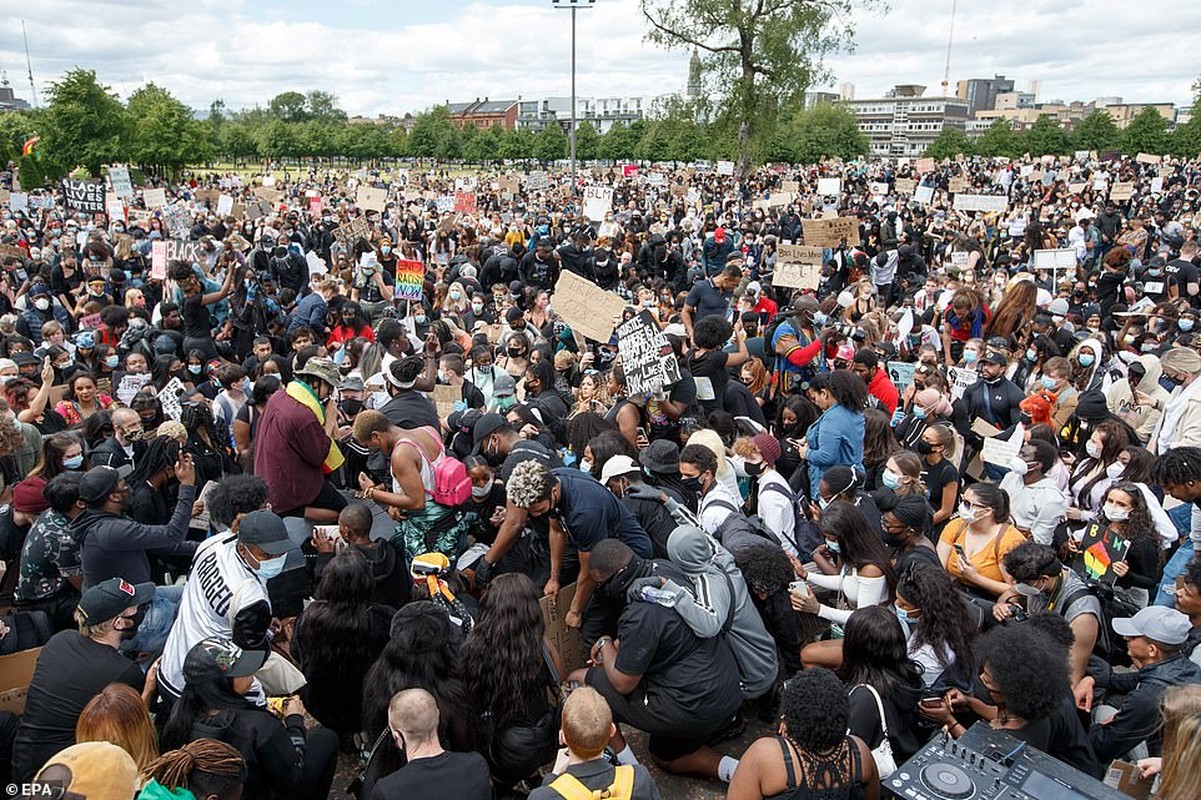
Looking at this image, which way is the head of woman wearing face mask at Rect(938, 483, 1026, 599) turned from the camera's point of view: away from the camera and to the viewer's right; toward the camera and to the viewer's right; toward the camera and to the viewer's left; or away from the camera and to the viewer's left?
toward the camera and to the viewer's left

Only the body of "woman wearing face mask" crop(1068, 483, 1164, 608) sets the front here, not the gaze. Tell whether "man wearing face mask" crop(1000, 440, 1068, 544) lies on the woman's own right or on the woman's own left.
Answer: on the woman's own right

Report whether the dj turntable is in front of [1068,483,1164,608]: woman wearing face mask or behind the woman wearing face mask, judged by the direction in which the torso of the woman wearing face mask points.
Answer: in front

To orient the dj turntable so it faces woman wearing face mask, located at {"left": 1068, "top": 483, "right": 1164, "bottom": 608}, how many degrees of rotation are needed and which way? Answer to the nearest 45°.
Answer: approximately 135° to its right

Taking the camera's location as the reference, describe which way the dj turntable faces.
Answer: facing the viewer and to the left of the viewer

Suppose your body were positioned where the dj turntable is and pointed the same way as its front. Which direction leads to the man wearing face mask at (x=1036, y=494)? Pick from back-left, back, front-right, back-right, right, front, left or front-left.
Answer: back-right

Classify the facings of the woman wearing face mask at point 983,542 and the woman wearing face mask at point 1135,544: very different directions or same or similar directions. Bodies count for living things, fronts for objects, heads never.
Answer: same or similar directions

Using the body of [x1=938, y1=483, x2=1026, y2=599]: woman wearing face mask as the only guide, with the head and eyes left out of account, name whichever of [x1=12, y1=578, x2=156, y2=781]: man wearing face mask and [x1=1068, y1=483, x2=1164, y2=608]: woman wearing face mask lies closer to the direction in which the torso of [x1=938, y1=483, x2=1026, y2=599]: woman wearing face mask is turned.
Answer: the man wearing face mask

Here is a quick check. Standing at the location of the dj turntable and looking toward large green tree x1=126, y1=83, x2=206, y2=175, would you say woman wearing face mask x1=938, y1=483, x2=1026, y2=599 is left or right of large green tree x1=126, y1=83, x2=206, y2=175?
right

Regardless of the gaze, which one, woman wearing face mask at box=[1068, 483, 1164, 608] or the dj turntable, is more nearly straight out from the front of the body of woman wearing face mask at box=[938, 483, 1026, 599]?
the dj turntable

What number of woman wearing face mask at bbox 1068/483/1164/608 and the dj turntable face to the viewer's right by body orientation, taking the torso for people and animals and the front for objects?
0
